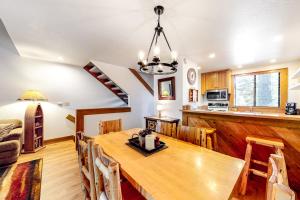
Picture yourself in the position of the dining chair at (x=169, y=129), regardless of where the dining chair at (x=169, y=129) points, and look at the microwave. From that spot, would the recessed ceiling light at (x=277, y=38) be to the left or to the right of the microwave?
right

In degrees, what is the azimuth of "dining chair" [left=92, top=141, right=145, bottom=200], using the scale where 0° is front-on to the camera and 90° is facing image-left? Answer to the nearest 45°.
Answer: approximately 225°

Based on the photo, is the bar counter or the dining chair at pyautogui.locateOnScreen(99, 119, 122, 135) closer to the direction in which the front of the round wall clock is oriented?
the bar counter

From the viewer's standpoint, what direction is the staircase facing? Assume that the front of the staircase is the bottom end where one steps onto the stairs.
to the viewer's right

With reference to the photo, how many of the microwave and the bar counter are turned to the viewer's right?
0

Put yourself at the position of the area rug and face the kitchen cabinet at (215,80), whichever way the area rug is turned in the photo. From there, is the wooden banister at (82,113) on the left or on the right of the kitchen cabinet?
left

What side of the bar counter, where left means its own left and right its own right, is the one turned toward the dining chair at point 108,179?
front

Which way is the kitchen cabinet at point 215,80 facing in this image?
toward the camera

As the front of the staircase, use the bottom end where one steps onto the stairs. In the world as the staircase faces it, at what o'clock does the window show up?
The window is roughly at 1 o'clock from the staircase.

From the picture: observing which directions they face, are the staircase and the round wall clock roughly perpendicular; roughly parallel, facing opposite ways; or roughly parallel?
roughly perpendicular

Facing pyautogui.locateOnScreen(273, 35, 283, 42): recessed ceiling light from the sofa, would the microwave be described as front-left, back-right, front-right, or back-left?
front-left

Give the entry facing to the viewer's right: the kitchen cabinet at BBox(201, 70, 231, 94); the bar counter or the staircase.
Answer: the staircase

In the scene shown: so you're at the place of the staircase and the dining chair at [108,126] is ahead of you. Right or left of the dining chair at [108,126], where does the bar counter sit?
left

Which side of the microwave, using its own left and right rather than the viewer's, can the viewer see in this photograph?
front

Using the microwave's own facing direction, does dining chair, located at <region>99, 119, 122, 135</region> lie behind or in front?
in front

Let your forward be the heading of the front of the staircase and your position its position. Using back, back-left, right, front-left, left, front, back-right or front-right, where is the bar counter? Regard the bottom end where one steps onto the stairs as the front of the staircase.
front-right

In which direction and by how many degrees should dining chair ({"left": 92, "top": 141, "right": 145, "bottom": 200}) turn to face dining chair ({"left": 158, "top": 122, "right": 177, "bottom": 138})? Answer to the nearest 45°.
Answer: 0° — it already faces it

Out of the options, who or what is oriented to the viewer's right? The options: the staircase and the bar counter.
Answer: the staircase
